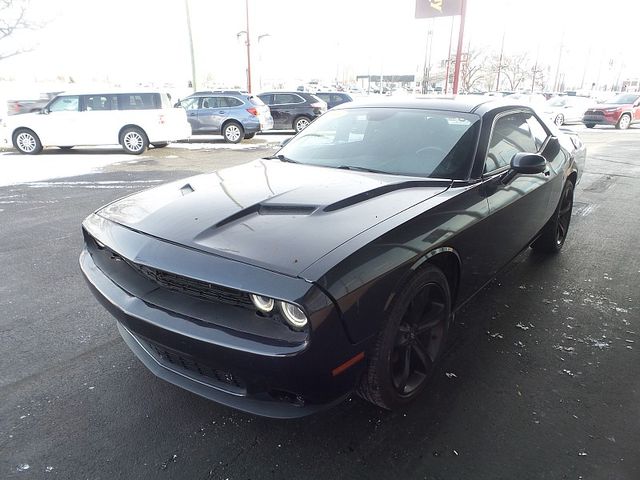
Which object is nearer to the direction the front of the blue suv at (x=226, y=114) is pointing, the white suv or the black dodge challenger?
the white suv

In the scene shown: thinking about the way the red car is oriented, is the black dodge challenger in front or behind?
in front

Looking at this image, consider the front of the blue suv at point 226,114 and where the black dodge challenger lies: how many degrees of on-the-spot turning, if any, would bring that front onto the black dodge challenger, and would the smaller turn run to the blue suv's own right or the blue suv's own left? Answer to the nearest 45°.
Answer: approximately 135° to the blue suv's own left

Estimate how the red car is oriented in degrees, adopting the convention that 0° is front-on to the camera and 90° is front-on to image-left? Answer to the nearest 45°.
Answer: approximately 45°

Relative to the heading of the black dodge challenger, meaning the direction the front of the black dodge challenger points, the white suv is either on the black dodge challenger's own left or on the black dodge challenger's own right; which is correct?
on the black dodge challenger's own right

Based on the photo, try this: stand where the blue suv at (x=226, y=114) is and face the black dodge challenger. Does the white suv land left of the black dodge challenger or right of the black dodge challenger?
right

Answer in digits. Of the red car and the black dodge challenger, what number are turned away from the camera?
0

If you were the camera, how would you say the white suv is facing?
facing away from the viewer and to the left of the viewer

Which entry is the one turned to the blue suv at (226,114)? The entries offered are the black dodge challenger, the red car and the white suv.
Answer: the red car

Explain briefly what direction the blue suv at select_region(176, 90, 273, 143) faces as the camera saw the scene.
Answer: facing away from the viewer and to the left of the viewer

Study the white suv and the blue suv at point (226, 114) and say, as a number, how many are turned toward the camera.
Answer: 0

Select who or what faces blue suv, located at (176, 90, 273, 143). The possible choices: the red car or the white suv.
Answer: the red car

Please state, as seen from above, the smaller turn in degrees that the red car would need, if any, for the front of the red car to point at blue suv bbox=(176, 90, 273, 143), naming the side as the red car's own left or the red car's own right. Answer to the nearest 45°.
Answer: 0° — it already faces it

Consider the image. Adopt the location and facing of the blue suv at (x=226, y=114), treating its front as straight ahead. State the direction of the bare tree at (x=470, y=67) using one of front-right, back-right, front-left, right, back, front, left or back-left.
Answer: right
